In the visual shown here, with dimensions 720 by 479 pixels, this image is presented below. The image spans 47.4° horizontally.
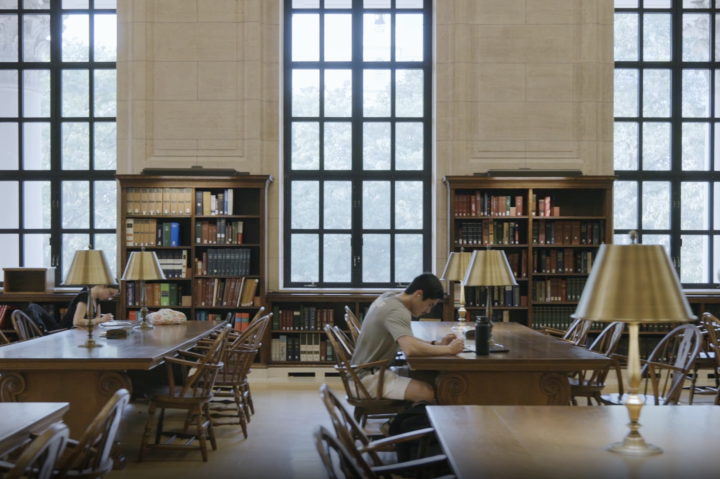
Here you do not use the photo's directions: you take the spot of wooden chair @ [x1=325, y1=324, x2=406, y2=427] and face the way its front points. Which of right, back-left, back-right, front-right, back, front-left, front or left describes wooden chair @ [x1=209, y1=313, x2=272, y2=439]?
back-left

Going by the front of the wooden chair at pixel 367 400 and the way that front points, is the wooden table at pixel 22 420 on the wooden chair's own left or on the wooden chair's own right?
on the wooden chair's own right

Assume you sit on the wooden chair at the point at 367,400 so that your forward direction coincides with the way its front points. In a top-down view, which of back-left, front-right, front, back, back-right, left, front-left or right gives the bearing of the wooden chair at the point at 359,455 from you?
right

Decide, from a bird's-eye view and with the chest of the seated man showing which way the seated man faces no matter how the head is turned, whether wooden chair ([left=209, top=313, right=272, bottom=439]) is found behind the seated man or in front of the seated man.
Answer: behind

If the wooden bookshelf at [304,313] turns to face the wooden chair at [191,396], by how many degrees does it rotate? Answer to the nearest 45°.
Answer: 0° — it already faces it

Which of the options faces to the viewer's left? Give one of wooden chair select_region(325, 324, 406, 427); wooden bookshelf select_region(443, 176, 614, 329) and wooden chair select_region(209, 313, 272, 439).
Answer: wooden chair select_region(209, 313, 272, 439)

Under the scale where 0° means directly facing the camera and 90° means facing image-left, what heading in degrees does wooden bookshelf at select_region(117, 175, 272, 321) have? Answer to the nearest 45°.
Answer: approximately 0°

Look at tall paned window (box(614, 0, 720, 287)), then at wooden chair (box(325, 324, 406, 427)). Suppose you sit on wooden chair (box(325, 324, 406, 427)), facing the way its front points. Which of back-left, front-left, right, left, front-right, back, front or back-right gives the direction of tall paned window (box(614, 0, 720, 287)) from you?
front-left

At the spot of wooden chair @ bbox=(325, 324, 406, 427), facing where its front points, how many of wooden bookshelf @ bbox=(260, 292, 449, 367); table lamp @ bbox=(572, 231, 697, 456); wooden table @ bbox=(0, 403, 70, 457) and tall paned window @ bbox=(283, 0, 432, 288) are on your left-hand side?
2

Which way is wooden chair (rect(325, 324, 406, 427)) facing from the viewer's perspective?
to the viewer's right

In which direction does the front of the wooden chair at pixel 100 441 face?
to the viewer's left

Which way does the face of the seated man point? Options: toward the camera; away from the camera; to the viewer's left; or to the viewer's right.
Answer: to the viewer's right

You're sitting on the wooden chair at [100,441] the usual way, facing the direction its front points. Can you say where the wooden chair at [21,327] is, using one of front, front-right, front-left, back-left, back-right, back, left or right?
right

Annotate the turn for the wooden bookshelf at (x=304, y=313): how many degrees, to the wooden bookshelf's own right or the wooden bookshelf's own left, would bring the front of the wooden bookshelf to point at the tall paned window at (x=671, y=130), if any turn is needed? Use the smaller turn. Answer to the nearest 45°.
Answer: approximately 90° to the wooden bookshelf's own left

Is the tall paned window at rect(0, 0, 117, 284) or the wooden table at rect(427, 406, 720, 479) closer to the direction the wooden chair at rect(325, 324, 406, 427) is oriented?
the wooden table

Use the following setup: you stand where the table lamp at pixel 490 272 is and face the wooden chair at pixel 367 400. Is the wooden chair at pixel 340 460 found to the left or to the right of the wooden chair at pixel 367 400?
left

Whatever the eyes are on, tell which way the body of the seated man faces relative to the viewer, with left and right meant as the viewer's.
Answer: facing to the right of the viewer
